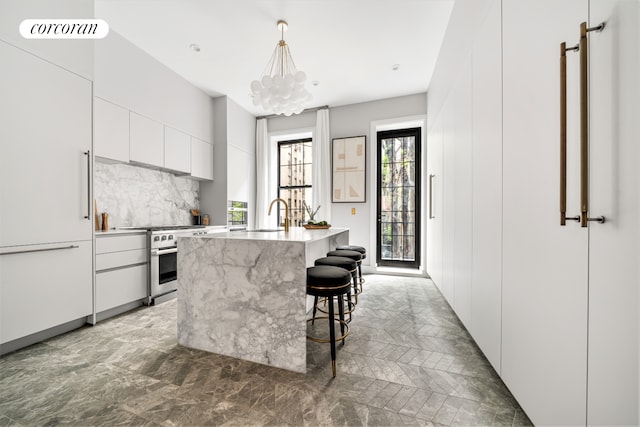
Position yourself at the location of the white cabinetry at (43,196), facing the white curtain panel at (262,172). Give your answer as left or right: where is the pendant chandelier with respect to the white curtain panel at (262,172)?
right

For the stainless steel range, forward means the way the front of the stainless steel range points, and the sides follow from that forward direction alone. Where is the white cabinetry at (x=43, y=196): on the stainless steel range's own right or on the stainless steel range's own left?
on the stainless steel range's own right

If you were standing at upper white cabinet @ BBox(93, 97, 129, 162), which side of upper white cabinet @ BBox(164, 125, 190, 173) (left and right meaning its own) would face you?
right

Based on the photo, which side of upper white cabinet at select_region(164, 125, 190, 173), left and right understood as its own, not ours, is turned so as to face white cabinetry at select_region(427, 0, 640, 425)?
front

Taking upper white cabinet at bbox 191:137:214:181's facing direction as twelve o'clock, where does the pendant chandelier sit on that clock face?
The pendant chandelier is roughly at 1 o'clock from the upper white cabinet.

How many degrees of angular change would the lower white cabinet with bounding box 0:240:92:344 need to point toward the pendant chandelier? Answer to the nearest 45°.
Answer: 0° — it already faces it

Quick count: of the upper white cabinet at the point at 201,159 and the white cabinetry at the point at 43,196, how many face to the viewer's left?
0

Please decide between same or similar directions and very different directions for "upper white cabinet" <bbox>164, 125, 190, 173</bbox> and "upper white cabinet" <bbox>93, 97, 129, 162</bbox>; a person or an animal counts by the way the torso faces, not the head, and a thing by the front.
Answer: same or similar directions

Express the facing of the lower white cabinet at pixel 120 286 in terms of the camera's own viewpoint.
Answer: facing the viewer and to the right of the viewer

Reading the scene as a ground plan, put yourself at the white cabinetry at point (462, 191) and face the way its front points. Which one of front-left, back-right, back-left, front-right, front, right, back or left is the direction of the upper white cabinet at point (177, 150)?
front

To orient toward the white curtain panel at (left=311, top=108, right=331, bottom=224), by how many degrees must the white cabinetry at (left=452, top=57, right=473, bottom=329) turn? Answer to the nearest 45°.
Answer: approximately 45° to its right

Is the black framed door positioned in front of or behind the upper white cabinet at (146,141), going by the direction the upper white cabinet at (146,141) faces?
in front

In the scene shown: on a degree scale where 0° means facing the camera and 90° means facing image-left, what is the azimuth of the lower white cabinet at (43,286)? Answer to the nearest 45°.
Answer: approximately 315°

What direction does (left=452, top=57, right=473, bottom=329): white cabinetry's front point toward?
to the viewer's left
